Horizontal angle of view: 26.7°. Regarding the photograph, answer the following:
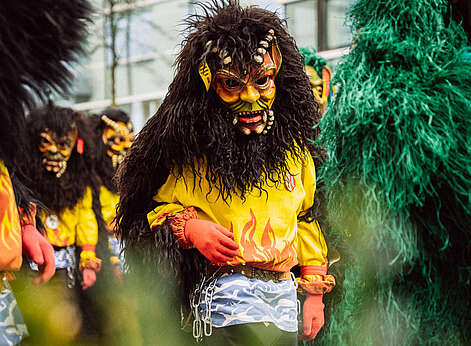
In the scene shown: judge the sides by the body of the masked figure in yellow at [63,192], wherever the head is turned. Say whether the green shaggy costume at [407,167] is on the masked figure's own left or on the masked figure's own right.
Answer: on the masked figure's own left

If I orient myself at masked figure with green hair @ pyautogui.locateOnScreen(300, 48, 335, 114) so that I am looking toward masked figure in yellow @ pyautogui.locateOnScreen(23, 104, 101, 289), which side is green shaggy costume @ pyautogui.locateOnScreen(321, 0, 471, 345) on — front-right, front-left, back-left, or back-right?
back-left

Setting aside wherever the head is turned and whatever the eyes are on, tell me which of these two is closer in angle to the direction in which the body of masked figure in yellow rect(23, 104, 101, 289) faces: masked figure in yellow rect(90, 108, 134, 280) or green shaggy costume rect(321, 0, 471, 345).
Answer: the green shaggy costume

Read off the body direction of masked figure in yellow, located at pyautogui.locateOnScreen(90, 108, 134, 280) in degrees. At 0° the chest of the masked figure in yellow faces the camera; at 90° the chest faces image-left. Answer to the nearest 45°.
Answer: approximately 315°

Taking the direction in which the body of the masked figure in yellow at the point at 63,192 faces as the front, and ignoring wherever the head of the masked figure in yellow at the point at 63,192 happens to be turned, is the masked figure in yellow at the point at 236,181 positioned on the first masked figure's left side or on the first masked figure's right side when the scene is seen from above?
on the first masked figure's left side
